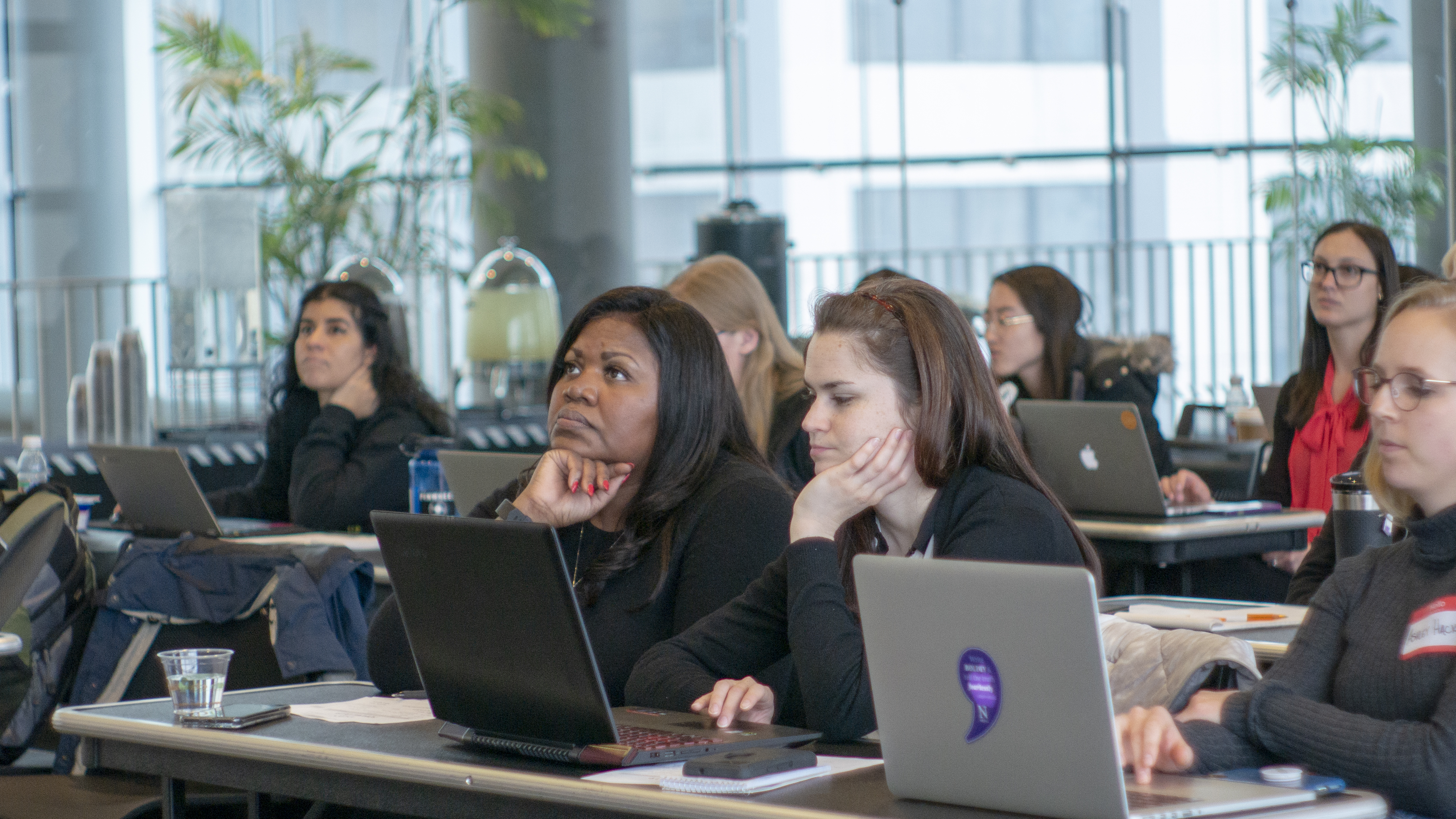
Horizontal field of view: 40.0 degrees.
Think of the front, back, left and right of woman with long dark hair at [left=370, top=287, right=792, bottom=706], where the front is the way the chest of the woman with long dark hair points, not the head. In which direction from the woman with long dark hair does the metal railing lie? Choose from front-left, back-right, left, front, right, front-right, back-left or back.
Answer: back-right

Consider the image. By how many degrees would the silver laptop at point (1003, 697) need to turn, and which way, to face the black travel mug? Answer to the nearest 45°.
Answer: approximately 45° to its left

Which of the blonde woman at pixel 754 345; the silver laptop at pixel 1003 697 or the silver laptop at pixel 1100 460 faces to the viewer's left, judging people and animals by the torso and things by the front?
the blonde woman

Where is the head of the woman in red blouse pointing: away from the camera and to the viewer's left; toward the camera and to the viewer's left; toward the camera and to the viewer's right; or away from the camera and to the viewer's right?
toward the camera and to the viewer's left

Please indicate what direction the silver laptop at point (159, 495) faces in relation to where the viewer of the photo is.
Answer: facing away from the viewer and to the right of the viewer

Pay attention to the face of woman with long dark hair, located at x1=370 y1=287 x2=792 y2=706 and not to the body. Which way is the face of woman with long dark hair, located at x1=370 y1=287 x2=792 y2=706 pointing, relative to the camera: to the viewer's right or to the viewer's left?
to the viewer's left

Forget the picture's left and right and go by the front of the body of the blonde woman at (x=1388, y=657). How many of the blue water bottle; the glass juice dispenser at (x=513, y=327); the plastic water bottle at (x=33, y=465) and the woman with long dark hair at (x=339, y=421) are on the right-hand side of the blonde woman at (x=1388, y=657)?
4

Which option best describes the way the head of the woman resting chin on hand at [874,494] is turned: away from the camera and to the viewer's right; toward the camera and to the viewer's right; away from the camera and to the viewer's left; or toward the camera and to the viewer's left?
toward the camera and to the viewer's left

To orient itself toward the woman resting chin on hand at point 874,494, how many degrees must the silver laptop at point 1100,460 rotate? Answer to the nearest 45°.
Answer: approximately 135° to its right

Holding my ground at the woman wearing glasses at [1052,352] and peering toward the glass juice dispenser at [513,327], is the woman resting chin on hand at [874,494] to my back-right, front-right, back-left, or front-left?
back-left

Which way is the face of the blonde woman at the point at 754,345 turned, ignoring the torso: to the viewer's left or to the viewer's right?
to the viewer's left

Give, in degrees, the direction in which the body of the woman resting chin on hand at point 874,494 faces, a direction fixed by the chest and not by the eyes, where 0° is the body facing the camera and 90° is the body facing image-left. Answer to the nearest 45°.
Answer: approximately 45°

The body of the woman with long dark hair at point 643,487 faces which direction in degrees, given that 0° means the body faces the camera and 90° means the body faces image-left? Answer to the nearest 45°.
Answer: approximately 45°
